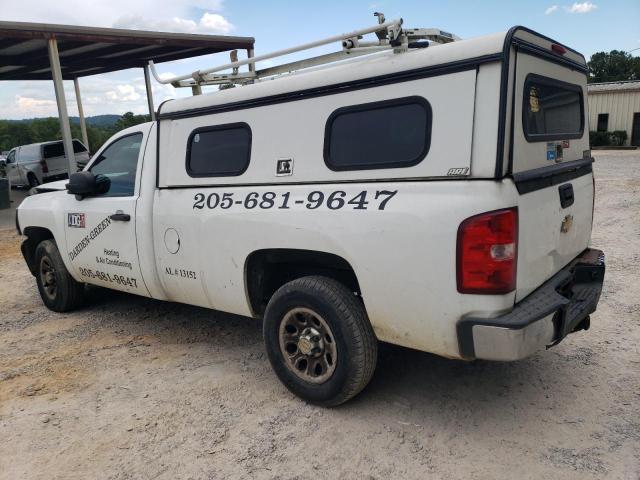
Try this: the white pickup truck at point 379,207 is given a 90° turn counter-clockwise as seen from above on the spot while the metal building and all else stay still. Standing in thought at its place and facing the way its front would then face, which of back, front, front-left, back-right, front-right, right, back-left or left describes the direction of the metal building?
back

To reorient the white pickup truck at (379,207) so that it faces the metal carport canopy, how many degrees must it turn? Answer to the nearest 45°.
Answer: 0° — it already faces it

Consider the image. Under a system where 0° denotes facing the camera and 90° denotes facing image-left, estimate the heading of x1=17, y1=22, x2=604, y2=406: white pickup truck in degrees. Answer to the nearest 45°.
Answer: approximately 135°

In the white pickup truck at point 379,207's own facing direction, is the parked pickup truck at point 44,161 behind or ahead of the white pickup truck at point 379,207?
ahead
